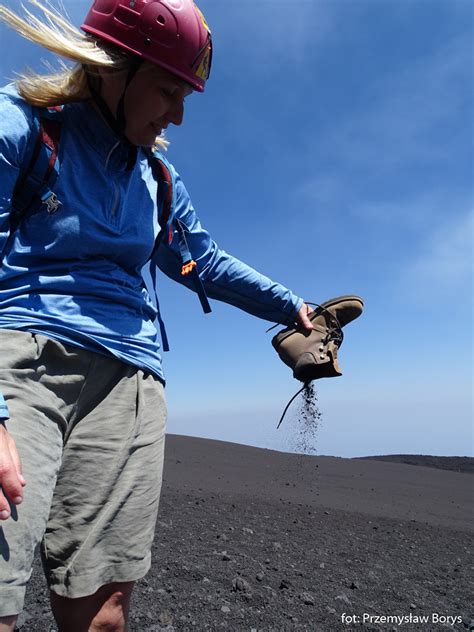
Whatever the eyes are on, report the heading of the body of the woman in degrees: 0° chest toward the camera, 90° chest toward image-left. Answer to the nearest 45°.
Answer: approximately 315°

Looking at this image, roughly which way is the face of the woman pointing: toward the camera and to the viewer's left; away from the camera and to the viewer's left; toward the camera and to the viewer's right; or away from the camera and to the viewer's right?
toward the camera and to the viewer's right
